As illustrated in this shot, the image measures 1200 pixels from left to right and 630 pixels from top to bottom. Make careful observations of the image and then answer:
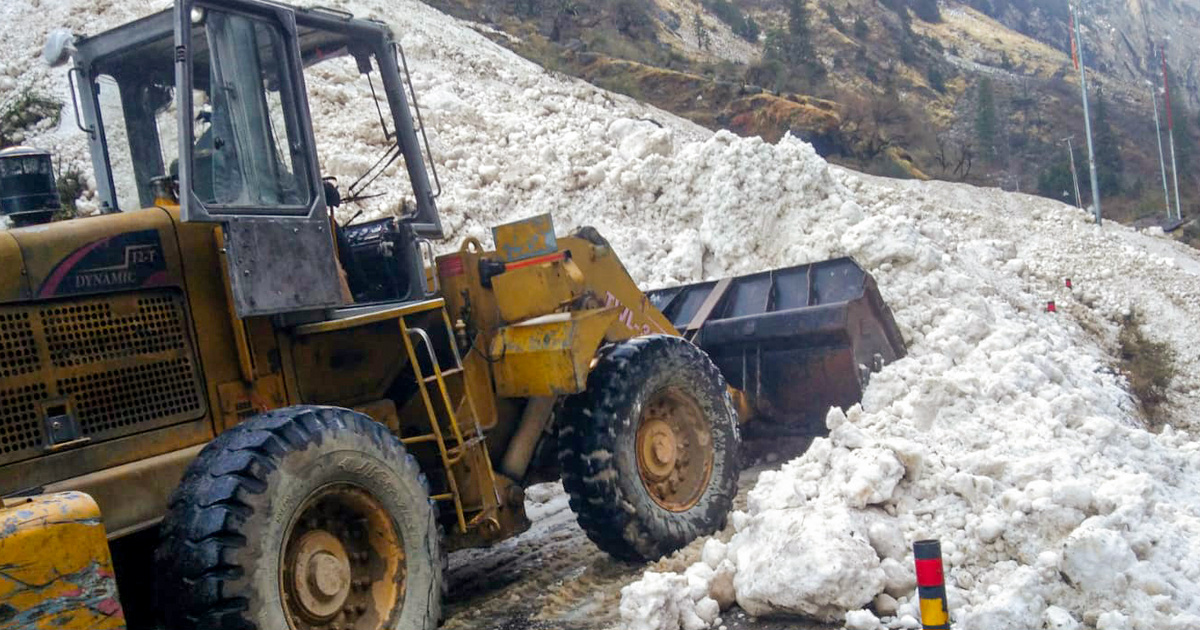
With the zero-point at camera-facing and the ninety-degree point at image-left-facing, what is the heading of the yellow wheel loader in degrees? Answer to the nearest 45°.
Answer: approximately 225°

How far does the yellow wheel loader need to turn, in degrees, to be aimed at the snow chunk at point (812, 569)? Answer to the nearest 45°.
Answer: approximately 45° to its right

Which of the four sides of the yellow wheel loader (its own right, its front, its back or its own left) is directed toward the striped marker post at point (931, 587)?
right
